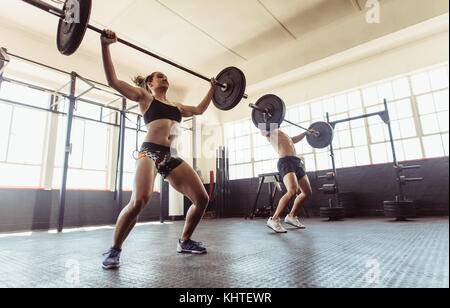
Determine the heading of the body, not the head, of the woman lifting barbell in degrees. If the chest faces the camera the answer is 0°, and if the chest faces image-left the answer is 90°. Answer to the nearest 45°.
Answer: approximately 315°

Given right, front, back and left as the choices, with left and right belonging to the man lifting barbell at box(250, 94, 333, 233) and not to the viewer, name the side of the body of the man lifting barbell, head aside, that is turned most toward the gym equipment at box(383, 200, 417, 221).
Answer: left

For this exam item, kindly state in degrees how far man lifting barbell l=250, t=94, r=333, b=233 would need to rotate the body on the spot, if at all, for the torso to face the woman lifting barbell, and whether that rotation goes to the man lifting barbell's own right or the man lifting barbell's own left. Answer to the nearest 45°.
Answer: approximately 90° to the man lifting barbell's own right

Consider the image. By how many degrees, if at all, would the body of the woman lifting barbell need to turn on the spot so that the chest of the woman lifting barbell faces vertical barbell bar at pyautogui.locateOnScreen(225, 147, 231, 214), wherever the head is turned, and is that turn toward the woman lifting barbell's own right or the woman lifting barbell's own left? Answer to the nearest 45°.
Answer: approximately 135° to the woman lifting barbell's own left

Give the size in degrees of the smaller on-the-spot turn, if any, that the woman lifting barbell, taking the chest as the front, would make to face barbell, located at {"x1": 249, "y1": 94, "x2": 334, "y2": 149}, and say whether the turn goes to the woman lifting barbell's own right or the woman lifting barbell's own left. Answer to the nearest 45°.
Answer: approximately 90° to the woman lifting barbell's own left

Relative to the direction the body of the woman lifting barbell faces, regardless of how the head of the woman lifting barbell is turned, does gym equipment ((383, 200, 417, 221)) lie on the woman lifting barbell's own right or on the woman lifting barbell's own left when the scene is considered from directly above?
on the woman lifting barbell's own left
